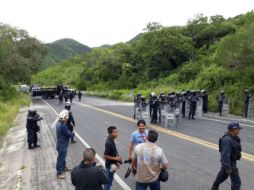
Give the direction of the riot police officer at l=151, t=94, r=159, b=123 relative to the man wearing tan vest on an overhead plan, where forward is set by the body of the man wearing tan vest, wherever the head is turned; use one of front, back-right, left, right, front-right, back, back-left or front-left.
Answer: front

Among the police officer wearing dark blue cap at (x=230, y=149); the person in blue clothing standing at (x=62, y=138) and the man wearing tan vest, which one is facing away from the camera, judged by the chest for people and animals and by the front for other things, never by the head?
the man wearing tan vest

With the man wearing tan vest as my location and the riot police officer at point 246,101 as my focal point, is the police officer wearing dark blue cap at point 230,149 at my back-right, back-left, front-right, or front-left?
front-right

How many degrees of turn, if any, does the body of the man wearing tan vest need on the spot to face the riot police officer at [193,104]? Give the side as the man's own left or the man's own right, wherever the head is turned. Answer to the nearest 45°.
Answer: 0° — they already face them

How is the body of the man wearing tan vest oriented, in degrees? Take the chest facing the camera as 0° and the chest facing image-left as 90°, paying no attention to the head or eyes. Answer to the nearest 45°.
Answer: approximately 180°

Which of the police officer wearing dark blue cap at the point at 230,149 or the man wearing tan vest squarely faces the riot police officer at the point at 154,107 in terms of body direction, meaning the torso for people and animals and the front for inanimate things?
the man wearing tan vest

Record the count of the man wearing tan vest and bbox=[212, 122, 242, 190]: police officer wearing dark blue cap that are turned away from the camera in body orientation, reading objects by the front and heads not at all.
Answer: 1

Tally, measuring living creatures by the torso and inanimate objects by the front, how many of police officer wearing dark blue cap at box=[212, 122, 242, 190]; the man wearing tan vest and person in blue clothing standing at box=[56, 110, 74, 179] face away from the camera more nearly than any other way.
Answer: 1

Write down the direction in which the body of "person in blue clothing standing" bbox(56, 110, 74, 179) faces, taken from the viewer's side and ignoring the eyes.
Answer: to the viewer's right
